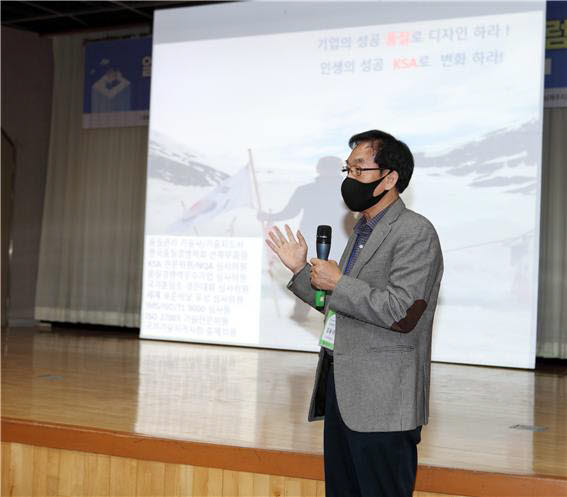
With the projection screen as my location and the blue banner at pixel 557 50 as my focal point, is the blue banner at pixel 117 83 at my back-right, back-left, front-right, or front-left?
back-left

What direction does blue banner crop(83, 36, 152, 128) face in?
toward the camera

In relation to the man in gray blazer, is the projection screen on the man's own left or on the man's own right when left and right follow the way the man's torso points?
on the man's own right

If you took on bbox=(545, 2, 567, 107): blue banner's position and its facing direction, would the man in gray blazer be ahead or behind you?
ahead

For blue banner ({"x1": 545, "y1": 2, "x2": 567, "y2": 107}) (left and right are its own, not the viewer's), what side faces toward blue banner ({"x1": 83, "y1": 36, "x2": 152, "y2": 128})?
right

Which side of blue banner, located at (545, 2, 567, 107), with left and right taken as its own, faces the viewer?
front

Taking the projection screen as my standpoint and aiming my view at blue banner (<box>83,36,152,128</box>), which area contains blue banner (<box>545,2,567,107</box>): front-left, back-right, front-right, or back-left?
back-right

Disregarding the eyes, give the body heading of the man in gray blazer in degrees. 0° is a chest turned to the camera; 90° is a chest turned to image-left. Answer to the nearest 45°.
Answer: approximately 90°

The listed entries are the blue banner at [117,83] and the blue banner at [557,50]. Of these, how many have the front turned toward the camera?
2

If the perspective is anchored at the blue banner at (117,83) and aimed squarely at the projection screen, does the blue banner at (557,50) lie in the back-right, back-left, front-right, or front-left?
front-left
